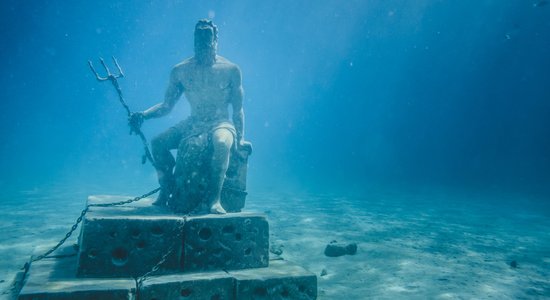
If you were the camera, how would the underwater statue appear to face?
facing the viewer

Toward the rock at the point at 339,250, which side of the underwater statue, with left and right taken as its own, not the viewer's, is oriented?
left
